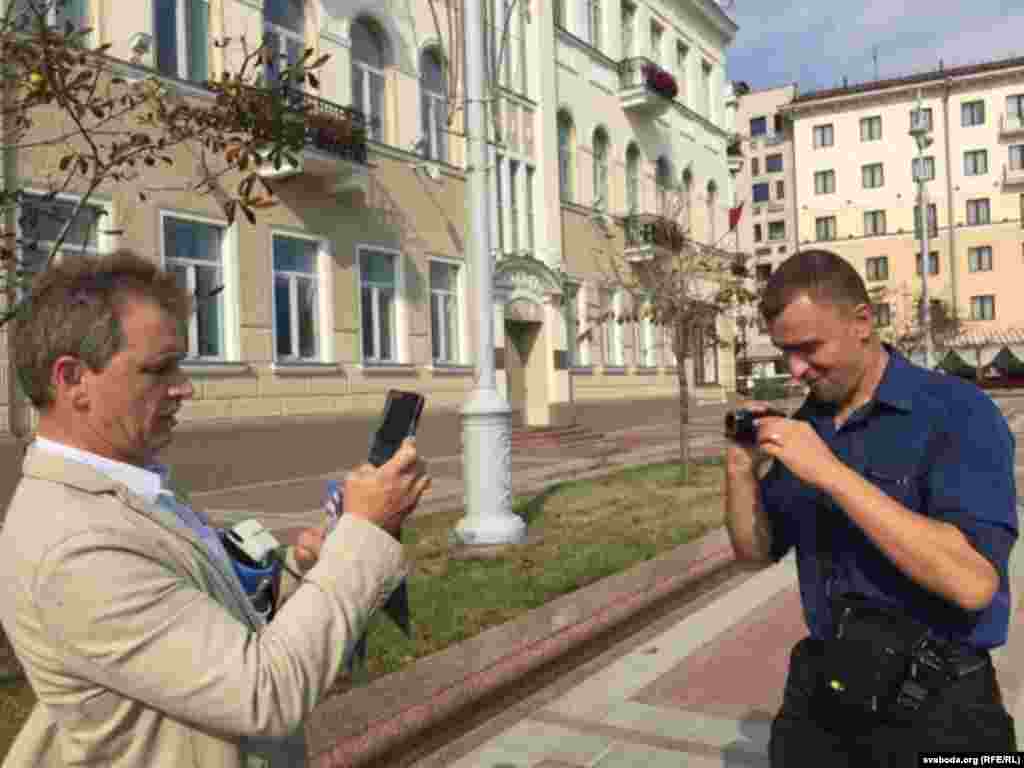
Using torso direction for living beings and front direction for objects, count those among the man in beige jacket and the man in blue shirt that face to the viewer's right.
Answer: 1

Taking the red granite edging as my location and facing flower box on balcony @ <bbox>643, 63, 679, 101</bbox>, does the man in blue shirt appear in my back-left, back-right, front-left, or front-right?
back-right

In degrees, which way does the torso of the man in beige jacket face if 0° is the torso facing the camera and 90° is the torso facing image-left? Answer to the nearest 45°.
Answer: approximately 270°

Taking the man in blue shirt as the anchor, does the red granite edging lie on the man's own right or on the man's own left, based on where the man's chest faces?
on the man's own right

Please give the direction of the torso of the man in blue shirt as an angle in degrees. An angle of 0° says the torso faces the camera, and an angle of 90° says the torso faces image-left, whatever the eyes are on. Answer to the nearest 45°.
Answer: approximately 45°

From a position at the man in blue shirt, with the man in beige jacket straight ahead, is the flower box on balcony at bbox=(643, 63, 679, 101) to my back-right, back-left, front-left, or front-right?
back-right

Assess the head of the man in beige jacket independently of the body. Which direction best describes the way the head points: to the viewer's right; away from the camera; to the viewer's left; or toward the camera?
to the viewer's right

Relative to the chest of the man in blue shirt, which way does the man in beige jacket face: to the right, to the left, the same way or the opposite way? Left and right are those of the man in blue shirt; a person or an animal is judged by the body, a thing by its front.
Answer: the opposite way

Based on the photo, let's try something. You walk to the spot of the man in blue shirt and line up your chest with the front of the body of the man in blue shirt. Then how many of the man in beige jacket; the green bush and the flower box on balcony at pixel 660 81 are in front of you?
1

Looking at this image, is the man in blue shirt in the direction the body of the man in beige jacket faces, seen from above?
yes

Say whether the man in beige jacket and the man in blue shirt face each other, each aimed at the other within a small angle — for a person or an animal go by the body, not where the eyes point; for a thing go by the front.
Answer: yes

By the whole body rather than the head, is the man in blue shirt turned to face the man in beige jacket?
yes

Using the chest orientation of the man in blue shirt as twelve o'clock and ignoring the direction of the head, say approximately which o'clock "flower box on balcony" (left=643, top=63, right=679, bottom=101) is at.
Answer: The flower box on balcony is roughly at 4 o'clock from the man in blue shirt.

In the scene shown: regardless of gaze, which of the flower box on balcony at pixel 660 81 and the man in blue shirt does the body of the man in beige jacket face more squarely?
the man in blue shirt

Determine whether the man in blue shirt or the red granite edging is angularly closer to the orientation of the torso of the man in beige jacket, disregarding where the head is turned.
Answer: the man in blue shirt
